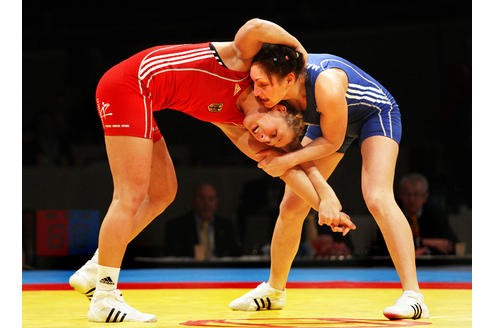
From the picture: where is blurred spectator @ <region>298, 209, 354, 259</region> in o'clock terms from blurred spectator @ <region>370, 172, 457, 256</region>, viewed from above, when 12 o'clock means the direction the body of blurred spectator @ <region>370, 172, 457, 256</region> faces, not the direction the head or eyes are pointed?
blurred spectator @ <region>298, 209, 354, 259</region> is roughly at 3 o'clock from blurred spectator @ <region>370, 172, 457, 256</region>.

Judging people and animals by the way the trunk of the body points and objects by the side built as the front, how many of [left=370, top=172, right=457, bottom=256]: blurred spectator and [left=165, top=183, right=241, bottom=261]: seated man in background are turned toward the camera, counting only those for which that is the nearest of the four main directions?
2

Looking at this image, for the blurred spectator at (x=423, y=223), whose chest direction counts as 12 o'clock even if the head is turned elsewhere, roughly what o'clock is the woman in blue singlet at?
The woman in blue singlet is roughly at 12 o'clock from the blurred spectator.

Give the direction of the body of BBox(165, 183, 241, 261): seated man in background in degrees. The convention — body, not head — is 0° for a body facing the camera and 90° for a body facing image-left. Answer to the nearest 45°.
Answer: approximately 0°

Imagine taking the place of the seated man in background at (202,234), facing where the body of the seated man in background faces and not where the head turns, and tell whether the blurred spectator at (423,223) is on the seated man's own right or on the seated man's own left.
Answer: on the seated man's own left

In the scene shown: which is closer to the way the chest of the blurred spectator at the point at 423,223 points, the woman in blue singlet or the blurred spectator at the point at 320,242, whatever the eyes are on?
the woman in blue singlet

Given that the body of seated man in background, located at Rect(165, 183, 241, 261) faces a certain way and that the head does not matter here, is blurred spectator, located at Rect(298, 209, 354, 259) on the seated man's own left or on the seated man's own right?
on the seated man's own left

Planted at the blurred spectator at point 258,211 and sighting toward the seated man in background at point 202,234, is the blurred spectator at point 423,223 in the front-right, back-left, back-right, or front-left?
back-left
